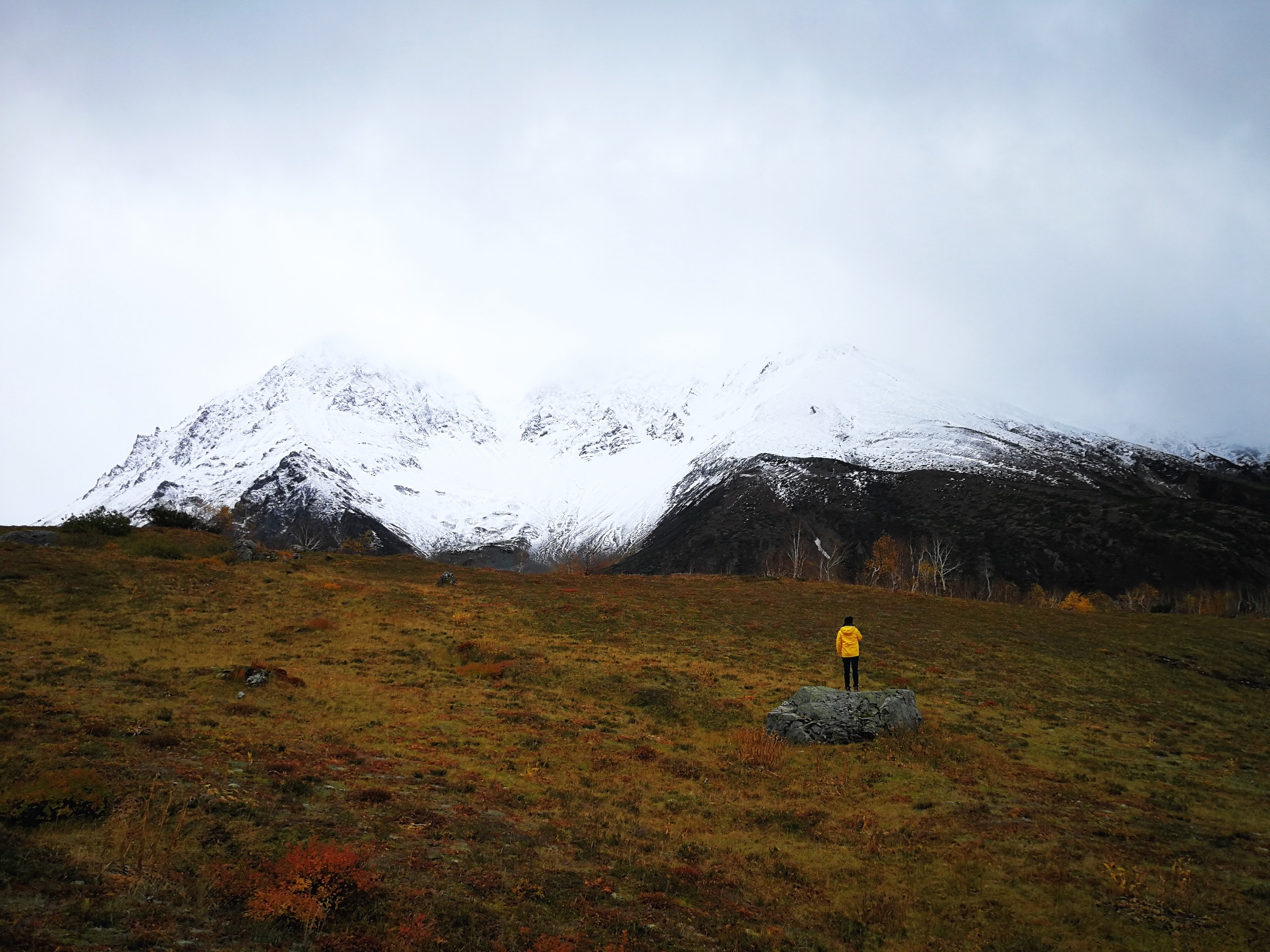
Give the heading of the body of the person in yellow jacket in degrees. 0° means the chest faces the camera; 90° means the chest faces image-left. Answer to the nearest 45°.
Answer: approximately 180°

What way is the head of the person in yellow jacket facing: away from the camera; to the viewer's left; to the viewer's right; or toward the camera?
away from the camera

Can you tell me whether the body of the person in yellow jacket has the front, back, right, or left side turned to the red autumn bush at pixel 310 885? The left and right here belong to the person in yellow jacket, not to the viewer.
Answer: back
